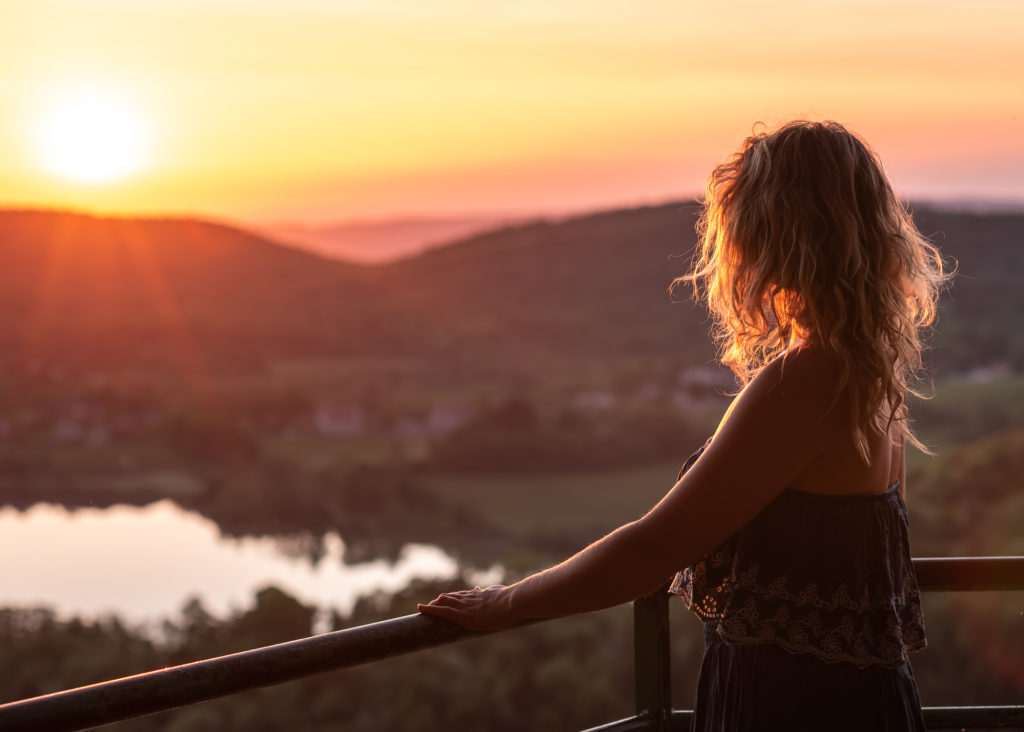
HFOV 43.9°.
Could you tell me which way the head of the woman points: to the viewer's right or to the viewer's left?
to the viewer's left

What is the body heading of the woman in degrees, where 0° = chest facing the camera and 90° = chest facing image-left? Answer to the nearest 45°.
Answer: approximately 135°

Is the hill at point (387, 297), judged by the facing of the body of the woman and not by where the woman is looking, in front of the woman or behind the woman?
in front

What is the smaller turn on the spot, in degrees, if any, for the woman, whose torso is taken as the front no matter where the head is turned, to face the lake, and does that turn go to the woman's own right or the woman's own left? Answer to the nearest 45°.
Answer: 0° — they already face it
